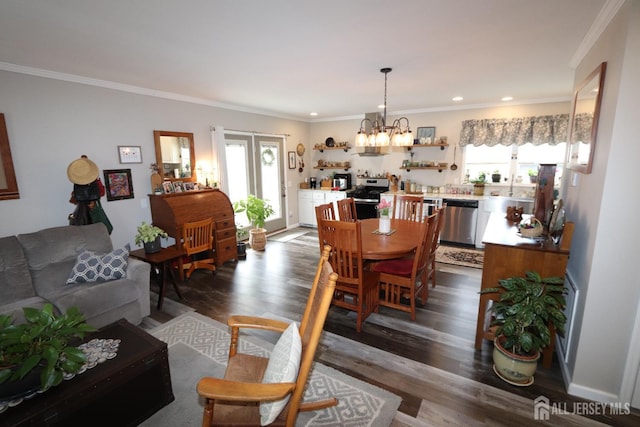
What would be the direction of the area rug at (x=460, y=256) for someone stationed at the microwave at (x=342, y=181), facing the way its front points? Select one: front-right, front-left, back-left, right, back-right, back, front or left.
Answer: left

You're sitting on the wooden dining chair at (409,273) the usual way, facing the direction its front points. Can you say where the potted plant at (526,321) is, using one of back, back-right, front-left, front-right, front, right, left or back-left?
back

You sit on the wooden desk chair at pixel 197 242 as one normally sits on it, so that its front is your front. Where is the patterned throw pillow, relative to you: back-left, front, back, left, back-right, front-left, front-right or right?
left

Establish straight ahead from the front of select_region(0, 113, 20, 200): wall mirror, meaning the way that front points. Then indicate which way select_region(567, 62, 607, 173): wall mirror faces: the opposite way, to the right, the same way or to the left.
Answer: the opposite way

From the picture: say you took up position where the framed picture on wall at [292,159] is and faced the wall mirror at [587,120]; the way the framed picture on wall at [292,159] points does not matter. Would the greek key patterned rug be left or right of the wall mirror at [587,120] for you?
right

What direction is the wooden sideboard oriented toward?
to the viewer's left

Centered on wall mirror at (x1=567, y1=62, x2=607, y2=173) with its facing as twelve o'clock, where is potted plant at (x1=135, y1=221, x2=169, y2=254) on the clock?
The potted plant is roughly at 11 o'clock from the wall mirror.

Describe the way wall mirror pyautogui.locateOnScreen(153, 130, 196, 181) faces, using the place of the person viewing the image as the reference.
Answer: facing the viewer and to the right of the viewer

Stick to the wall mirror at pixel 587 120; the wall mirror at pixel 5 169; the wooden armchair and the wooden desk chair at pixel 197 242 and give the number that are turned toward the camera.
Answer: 1

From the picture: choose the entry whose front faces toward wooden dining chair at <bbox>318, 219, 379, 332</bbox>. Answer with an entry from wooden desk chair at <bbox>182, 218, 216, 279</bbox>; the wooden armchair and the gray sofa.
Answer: the gray sofa

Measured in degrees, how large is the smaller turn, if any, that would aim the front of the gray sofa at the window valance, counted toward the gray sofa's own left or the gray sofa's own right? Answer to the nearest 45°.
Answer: approximately 45° to the gray sofa's own left

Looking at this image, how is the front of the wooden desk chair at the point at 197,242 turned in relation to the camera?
facing away from the viewer and to the left of the viewer

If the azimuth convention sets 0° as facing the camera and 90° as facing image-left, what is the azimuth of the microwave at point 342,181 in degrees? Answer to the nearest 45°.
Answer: approximately 45°

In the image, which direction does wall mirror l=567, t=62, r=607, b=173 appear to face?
to the viewer's left
